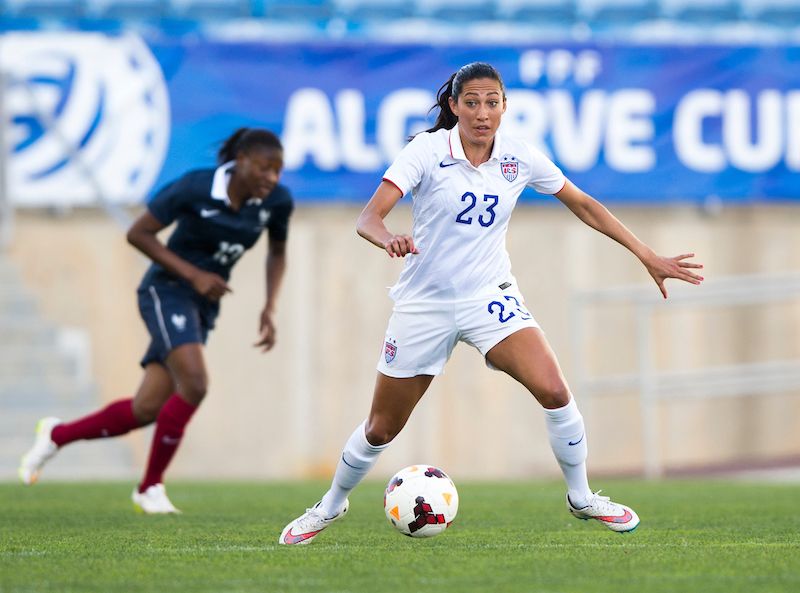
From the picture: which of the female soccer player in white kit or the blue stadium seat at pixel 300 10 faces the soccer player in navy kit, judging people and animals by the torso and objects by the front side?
the blue stadium seat

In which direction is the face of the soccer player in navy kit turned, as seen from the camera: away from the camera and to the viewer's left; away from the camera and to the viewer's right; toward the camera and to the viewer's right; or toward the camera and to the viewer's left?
toward the camera and to the viewer's right

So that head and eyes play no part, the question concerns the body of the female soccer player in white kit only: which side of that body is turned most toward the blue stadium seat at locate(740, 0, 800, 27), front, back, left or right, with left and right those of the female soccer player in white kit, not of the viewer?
back

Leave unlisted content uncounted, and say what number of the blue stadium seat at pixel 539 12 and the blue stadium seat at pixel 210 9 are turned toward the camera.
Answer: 2

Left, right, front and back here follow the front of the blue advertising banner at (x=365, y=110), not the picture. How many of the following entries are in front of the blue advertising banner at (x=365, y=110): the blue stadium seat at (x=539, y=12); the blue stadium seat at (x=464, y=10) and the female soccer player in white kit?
1

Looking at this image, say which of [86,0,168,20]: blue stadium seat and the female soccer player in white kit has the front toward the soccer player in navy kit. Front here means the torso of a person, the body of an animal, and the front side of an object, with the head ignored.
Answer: the blue stadium seat

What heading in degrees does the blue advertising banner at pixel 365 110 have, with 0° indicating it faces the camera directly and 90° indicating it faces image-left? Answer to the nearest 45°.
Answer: approximately 0°

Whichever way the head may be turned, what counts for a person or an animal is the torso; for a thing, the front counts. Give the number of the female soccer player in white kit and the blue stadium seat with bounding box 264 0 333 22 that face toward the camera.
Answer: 2

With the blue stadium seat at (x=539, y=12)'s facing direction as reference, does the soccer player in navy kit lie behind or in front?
in front
